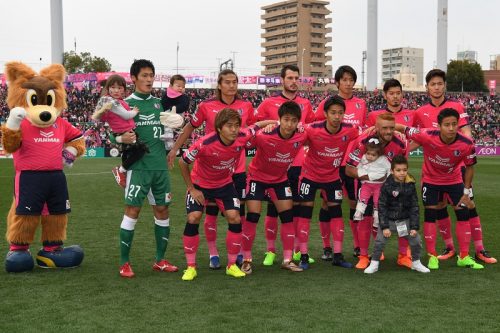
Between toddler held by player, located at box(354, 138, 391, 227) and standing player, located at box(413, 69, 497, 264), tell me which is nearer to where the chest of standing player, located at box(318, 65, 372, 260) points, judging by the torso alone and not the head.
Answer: the toddler held by player

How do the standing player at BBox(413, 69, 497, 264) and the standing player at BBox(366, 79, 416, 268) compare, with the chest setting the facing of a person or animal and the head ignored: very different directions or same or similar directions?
same or similar directions

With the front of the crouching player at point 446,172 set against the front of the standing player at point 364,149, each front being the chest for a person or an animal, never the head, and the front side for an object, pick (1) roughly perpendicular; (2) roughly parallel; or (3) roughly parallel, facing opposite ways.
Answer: roughly parallel

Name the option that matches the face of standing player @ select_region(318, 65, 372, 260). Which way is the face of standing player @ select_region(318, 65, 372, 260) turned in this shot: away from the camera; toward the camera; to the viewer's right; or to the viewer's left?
toward the camera

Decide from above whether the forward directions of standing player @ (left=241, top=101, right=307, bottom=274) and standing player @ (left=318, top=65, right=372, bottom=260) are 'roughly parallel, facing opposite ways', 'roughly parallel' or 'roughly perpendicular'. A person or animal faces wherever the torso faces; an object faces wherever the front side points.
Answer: roughly parallel

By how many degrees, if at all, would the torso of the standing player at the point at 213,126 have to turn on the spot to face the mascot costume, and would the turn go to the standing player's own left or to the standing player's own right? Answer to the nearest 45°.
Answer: approximately 90° to the standing player's own right

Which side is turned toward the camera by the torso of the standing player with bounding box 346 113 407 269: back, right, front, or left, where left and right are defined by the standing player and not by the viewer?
front

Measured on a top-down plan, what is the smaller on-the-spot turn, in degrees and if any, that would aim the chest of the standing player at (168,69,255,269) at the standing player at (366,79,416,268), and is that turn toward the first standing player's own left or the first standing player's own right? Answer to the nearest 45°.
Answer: approximately 90° to the first standing player's own left

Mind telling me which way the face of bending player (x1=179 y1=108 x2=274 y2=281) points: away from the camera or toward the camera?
toward the camera

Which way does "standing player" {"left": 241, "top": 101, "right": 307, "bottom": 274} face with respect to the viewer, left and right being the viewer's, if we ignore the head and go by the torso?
facing the viewer

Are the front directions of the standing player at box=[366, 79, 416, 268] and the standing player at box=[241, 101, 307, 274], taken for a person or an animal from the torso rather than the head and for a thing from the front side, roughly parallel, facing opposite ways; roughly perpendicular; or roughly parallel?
roughly parallel

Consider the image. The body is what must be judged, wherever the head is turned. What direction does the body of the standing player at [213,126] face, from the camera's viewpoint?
toward the camera
